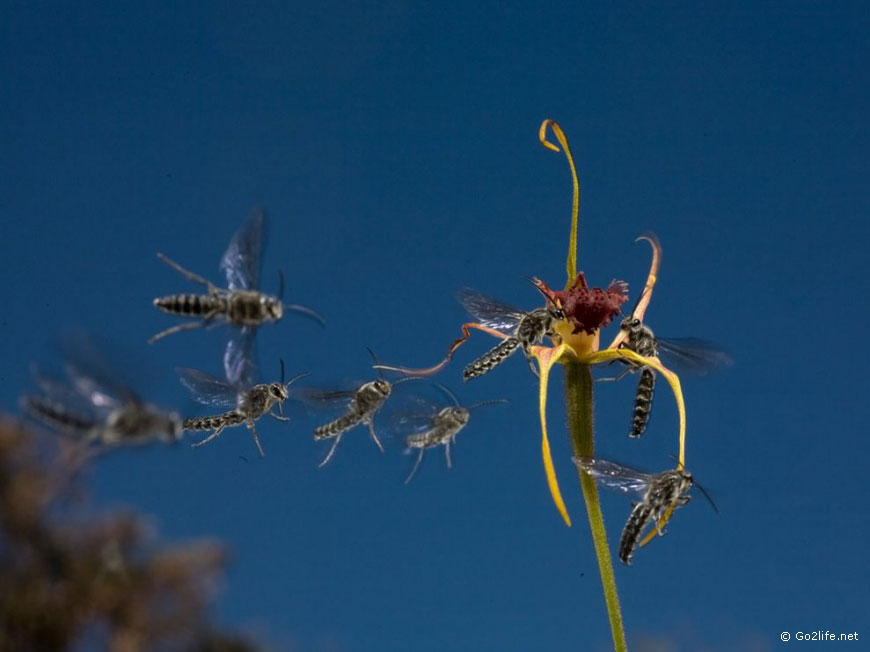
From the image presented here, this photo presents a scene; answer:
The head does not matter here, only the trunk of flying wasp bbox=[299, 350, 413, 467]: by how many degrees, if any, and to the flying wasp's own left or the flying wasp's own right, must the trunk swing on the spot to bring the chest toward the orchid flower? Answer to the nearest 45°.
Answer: approximately 45° to the flying wasp's own right

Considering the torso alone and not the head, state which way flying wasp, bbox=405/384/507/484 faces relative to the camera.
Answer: to the viewer's right

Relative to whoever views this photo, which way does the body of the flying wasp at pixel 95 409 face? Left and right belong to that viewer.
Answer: facing to the right of the viewer

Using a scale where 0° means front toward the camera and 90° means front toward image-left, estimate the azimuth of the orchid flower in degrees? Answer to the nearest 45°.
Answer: approximately 0°

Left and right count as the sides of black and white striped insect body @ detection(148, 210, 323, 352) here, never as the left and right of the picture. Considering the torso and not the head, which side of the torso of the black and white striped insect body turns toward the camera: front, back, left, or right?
right

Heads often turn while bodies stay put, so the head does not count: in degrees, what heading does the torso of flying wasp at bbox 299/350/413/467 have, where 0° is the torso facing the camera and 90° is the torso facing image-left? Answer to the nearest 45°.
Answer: approximately 270°
